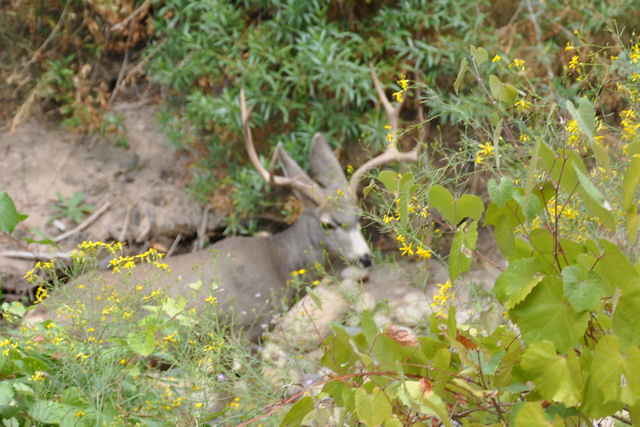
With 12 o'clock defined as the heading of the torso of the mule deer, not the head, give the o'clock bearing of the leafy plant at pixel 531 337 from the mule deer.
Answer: The leafy plant is roughly at 3 o'clock from the mule deer.

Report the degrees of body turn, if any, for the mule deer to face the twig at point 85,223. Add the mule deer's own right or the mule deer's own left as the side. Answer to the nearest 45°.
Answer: approximately 135° to the mule deer's own left

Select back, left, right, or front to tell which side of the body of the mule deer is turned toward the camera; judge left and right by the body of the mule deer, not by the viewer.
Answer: right

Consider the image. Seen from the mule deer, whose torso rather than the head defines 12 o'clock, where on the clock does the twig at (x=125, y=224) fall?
The twig is roughly at 7 o'clock from the mule deer.

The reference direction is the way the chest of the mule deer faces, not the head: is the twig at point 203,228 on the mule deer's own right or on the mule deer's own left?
on the mule deer's own left

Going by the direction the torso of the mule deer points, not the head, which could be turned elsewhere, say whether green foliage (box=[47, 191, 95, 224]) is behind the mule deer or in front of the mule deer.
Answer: behind

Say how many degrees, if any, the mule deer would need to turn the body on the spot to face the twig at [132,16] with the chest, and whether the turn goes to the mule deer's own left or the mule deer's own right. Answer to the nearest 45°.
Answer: approximately 135° to the mule deer's own left
